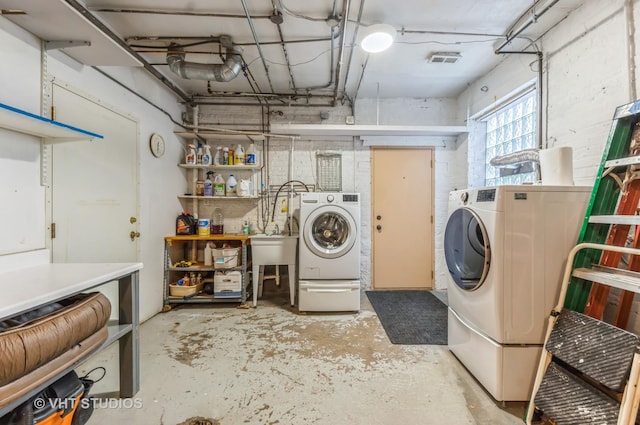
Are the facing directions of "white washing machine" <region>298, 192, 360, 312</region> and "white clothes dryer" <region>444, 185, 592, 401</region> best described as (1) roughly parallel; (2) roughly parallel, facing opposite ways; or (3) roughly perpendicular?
roughly perpendicular

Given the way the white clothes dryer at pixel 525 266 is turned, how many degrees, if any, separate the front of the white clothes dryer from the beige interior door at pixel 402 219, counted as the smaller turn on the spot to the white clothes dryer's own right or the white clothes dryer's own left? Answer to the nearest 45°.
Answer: approximately 90° to the white clothes dryer's own right

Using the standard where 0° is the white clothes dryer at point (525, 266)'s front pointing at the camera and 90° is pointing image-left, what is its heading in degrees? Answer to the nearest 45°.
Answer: approximately 45°

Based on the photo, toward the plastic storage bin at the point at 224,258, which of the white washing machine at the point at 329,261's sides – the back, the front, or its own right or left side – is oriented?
right

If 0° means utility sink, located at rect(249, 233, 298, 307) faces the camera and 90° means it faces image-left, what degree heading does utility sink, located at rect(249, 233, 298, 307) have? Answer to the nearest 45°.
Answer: approximately 0°

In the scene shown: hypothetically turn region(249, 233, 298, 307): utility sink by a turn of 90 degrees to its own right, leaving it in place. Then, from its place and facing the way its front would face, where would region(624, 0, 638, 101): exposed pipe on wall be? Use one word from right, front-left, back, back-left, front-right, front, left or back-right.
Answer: back-left

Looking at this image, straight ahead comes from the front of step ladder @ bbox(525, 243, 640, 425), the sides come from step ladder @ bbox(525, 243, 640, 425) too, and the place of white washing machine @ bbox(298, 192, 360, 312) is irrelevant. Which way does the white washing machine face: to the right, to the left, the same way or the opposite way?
to the left

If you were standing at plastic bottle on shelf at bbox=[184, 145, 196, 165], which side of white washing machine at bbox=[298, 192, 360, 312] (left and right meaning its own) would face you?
right

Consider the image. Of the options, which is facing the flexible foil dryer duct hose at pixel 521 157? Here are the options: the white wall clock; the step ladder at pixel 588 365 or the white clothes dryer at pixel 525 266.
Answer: the white wall clock

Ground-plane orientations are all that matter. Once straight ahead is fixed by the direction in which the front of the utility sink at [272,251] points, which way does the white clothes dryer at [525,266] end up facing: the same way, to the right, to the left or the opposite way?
to the right

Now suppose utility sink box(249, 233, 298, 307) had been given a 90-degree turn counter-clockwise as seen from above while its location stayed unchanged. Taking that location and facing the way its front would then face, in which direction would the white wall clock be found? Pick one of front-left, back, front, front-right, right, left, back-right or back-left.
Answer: back

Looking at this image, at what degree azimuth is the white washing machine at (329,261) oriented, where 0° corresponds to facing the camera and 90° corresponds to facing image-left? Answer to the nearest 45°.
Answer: approximately 0°
